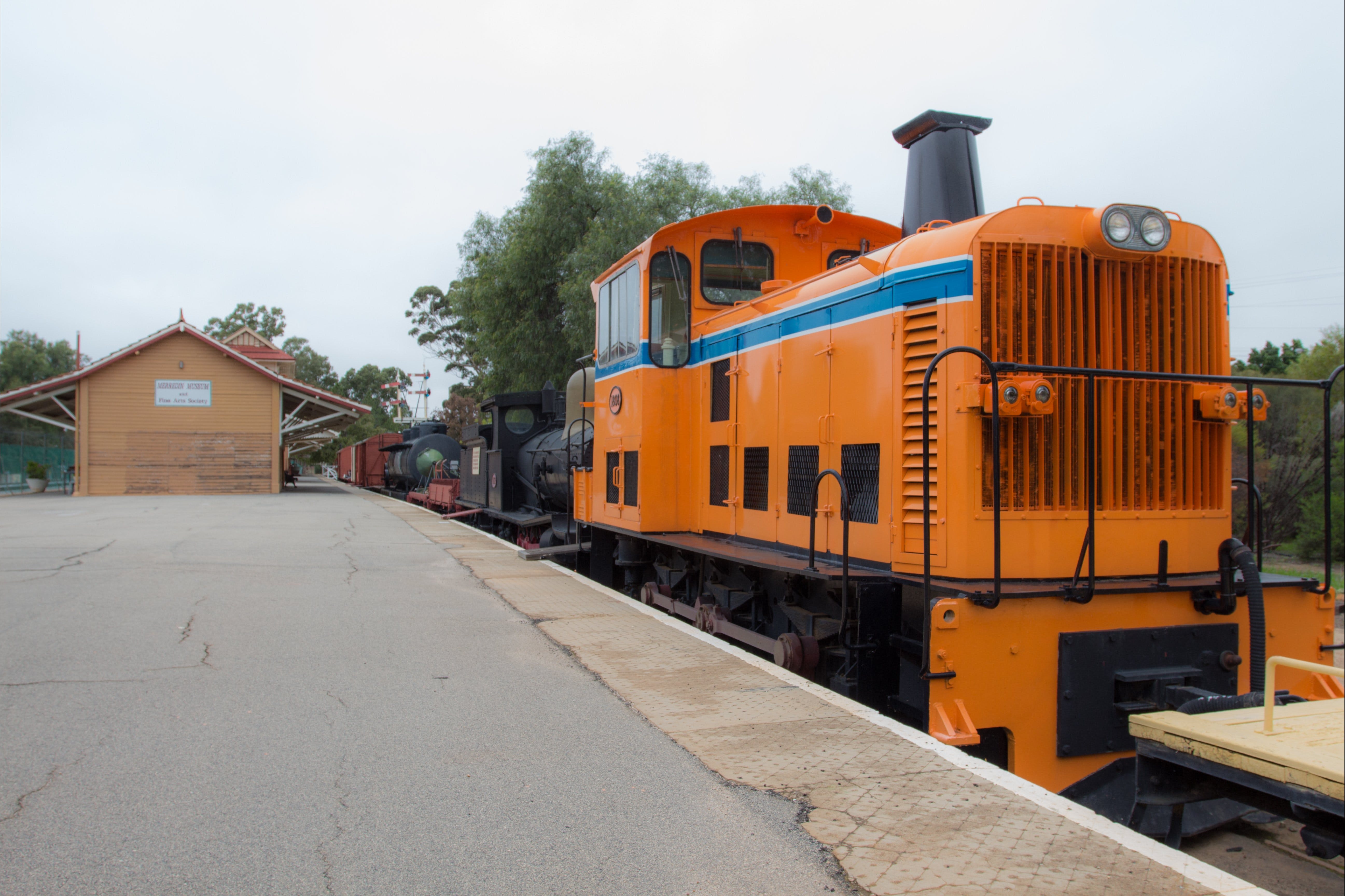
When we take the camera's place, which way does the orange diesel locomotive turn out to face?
facing the viewer and to the right of the viewer

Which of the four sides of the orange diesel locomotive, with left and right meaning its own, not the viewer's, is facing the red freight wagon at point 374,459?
back

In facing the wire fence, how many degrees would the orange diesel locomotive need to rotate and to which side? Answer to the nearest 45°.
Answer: approximately 180°

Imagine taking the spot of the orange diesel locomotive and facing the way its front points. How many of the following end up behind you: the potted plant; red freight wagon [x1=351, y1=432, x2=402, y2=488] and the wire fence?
3

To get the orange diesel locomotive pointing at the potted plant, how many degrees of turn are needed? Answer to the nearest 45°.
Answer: approximately 180°
